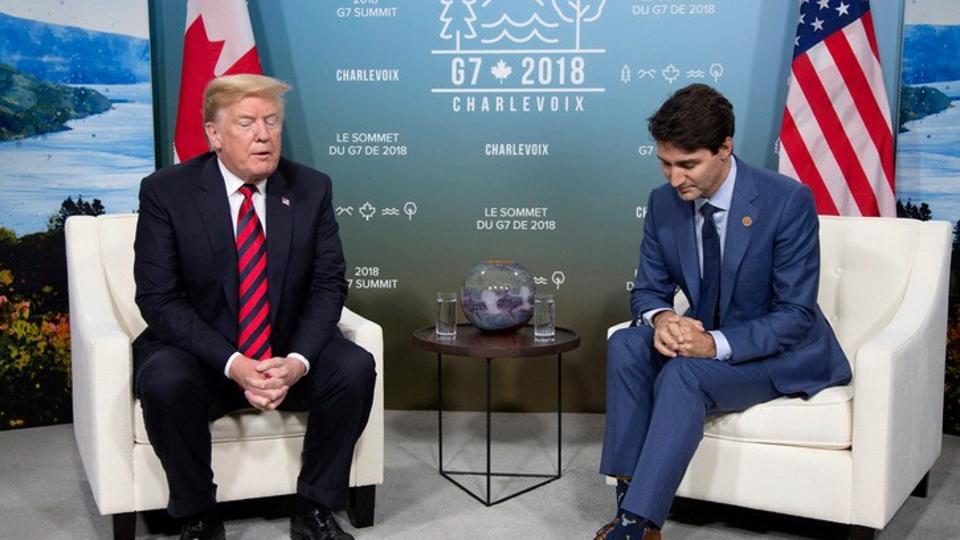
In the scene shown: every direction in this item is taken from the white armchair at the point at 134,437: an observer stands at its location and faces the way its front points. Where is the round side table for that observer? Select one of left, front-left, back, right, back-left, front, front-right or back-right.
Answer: left

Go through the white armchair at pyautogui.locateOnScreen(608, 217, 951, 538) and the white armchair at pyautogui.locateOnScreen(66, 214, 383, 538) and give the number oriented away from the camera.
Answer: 0

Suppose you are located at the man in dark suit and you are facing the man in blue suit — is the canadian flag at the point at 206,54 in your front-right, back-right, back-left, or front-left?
back-left

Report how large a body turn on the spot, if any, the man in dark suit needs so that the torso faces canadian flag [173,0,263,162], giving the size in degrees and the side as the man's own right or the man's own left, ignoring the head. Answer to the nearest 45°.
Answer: approximately 180°

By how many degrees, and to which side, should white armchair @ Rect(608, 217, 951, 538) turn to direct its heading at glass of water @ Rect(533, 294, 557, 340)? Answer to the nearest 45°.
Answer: approximately 45° to its right

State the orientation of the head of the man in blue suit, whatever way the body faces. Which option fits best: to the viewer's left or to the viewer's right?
to the viewer's left

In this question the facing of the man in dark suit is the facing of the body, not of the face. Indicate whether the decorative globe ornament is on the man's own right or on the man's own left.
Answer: on the man's own left

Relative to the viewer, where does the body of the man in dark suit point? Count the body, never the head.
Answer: toward the camera

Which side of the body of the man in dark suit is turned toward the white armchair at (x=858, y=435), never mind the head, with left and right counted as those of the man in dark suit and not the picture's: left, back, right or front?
left

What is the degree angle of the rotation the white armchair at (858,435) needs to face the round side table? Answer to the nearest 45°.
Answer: approximately 45° to its right

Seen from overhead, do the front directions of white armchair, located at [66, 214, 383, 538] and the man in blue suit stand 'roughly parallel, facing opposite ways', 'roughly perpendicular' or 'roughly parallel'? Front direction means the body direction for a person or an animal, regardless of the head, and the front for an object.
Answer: roughly perpendicular

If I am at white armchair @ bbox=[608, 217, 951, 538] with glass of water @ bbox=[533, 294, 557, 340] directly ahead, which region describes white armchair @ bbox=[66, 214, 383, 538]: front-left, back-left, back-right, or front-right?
front-left
